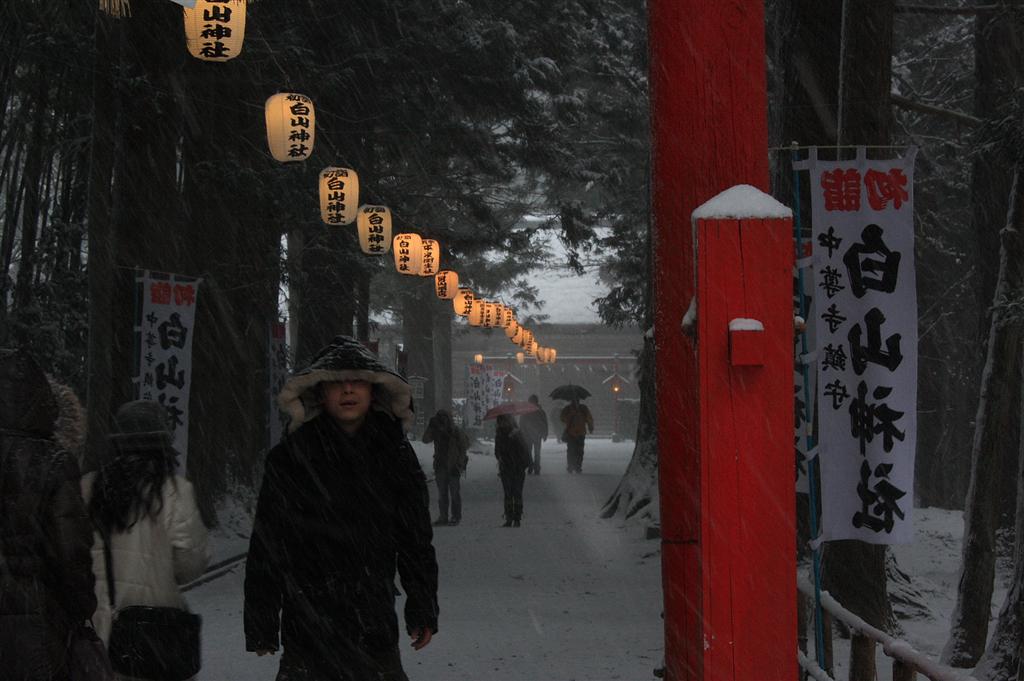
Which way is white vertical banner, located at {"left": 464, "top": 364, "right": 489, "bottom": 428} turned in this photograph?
toward the camera

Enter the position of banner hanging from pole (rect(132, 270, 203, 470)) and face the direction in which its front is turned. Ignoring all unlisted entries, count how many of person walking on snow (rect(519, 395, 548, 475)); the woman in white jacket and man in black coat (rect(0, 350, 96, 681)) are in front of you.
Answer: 2

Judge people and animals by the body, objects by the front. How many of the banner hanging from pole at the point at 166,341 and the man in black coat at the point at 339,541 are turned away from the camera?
0

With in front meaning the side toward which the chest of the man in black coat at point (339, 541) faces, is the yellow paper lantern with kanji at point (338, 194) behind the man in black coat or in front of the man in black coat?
behind

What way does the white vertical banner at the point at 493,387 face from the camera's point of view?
toward the camera

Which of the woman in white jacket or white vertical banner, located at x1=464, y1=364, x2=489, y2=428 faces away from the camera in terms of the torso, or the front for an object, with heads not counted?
the woman in white jacket

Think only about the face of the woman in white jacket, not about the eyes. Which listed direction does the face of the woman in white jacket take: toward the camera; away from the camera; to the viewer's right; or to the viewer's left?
away from the camera

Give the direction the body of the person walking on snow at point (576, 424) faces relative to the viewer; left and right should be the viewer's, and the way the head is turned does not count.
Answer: facing away from the viewer

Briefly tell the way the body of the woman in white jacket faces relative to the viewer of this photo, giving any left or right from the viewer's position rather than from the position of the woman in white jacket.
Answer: facing away from the viewer

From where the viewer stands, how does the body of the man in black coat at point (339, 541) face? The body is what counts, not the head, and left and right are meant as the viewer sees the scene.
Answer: facing the viewer

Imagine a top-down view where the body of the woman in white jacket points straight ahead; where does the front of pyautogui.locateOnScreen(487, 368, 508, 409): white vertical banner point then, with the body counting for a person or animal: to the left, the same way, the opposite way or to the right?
the opposite way

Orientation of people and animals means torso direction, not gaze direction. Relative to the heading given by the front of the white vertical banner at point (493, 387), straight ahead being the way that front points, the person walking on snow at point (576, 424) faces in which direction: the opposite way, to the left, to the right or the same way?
the opposite way
